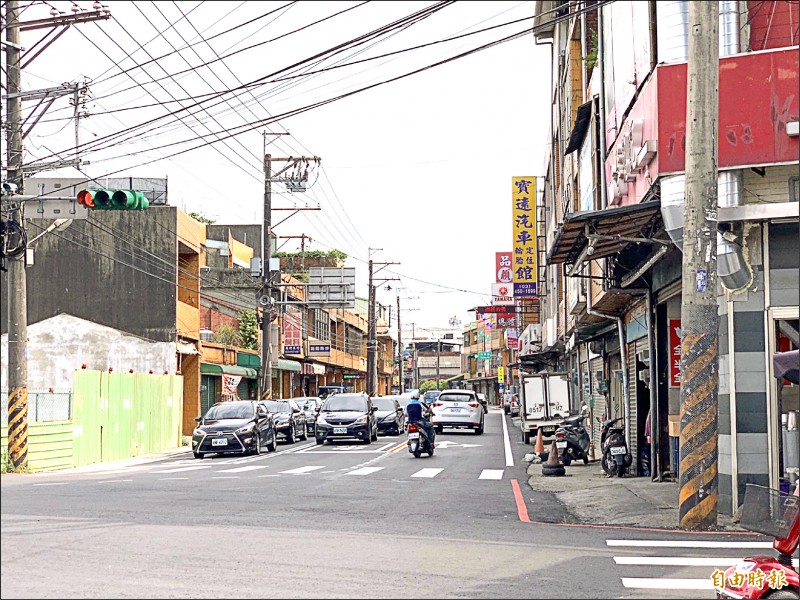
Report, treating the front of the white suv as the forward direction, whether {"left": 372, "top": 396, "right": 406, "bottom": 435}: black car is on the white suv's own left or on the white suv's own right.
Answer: on the white suv's own left

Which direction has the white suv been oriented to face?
away from the camera

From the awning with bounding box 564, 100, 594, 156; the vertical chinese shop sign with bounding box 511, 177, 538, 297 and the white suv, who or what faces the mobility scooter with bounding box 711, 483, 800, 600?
the vertical chinese shop sign

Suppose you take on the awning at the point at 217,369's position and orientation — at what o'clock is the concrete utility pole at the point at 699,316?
The concrete utility pole is roughly at 1 o'clock from the awning.

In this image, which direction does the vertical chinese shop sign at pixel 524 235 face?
toward the camera

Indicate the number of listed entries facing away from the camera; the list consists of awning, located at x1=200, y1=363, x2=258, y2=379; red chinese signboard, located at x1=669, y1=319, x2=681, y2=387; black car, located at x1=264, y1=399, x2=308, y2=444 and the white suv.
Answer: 1

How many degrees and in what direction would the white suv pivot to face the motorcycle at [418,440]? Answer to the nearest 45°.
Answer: approximately 180°

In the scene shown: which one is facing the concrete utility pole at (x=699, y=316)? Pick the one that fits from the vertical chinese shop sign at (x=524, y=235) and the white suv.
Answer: the vertical chinese shop sign

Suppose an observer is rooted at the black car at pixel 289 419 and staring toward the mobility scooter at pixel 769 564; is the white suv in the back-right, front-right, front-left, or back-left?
back-left

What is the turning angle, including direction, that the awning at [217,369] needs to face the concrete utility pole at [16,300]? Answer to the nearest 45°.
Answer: approximately 45° to its right

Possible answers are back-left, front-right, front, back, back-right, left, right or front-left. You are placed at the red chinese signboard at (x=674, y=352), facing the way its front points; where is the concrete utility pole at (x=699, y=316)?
front

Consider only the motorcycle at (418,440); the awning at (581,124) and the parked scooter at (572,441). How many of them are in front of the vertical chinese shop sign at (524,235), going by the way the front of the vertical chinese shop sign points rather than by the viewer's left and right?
3

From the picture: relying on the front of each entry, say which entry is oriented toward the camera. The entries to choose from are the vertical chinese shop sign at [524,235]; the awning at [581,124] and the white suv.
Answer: the vertical chinese shop sign

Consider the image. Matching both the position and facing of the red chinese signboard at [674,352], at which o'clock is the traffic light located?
The traffic light is roughly at 2 o'clock from the red chinese signboard.

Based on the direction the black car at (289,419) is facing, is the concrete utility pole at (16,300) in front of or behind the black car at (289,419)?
in front
